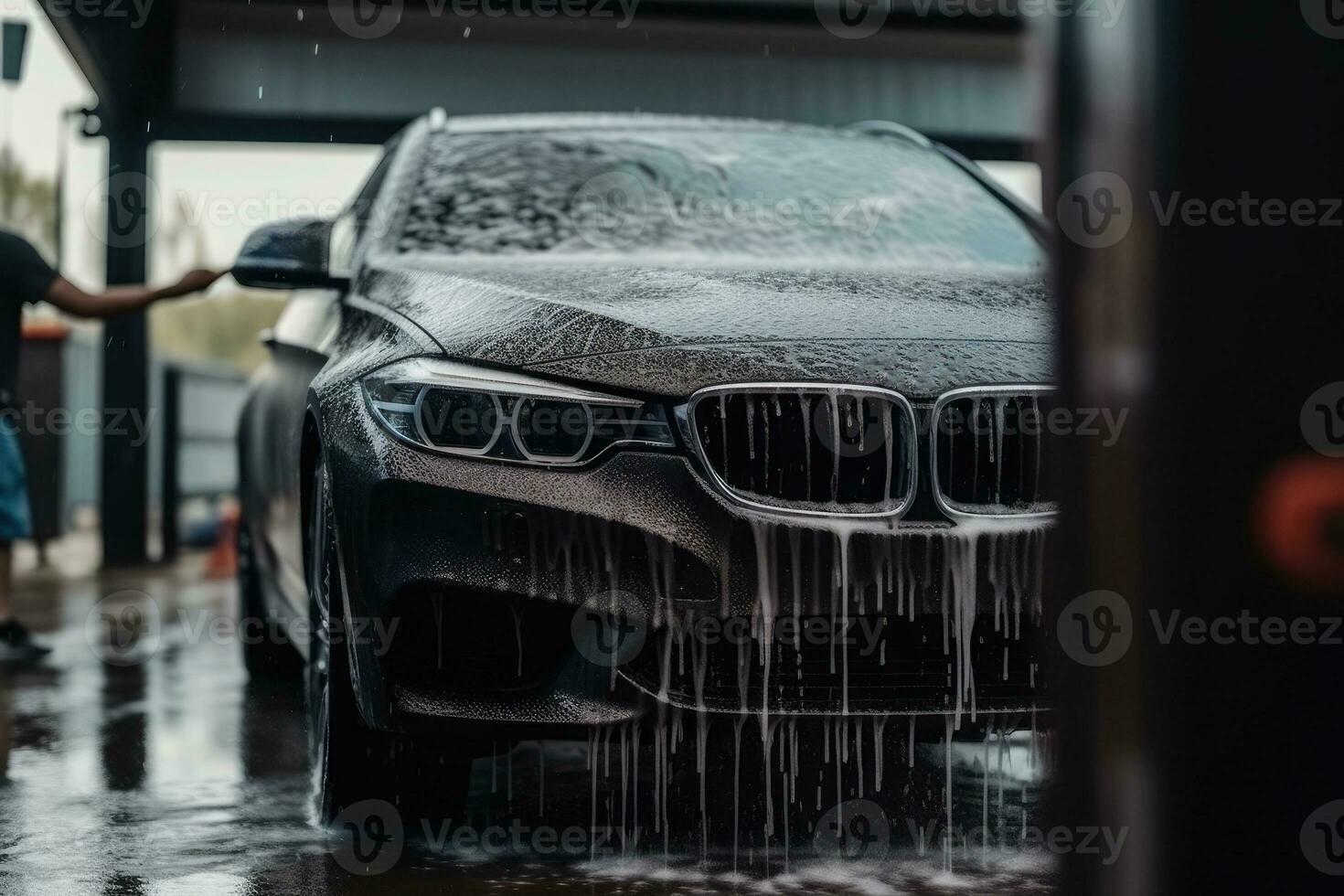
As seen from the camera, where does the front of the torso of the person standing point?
to the viewer's right

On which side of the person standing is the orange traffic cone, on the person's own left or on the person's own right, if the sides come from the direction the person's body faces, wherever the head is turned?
on the person's own left

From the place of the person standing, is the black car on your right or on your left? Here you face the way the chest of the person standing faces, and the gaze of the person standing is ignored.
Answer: on your right

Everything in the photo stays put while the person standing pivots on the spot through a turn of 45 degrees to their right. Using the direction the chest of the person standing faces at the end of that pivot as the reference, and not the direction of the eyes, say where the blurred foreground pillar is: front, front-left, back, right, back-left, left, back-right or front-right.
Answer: front-right

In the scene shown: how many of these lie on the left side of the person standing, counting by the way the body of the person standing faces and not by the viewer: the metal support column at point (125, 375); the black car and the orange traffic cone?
2

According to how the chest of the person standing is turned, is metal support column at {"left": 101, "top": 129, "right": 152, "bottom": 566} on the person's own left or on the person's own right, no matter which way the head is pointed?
on the person's own left
